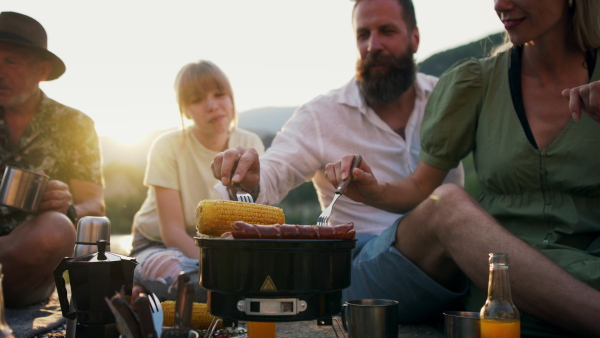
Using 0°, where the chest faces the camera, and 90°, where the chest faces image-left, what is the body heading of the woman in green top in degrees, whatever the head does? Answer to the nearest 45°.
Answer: approximately 45°

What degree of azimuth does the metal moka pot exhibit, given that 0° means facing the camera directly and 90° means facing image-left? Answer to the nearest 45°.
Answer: approximately 270°

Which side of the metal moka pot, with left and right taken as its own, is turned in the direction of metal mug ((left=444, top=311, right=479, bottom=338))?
front

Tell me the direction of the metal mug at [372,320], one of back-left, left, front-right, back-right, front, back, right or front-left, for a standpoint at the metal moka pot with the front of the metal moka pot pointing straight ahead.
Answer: front

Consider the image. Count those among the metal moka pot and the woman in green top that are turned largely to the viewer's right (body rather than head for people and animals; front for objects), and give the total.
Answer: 1

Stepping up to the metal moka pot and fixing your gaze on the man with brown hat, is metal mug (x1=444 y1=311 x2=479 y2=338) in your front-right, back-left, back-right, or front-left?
back-right

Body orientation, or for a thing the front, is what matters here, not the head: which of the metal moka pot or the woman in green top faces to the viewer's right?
the metal moka pot

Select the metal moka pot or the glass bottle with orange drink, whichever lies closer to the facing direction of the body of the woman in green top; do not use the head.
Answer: the metal moka pot

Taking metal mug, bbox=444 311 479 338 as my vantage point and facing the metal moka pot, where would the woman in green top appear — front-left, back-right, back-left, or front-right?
back-right

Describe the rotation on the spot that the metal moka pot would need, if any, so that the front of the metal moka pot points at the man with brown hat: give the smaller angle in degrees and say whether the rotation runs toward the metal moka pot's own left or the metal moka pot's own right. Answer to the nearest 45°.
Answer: approximately 90° to the metal moka pot's own left

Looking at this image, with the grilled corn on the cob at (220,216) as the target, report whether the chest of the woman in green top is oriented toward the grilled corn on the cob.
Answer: yes

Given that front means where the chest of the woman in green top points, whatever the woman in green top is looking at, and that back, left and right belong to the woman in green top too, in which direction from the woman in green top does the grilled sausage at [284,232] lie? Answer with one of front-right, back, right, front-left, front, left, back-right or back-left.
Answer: front

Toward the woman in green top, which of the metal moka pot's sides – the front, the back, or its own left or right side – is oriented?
front

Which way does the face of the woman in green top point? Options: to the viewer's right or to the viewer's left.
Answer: to the viewer's left

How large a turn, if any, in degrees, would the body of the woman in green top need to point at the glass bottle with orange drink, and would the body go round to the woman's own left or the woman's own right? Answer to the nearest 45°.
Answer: approximately 45° to the woman's own left
